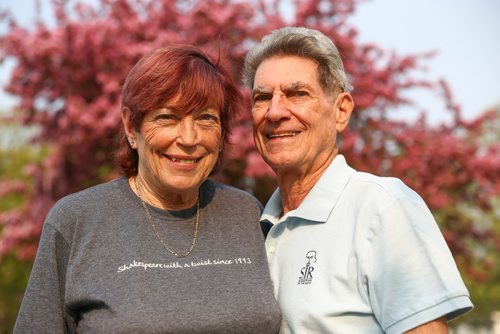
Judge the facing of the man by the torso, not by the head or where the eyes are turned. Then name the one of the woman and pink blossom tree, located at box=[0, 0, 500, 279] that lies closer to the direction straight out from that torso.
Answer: the woman

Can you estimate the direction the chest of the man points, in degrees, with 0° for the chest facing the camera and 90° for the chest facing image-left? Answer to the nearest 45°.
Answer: approximately 45°

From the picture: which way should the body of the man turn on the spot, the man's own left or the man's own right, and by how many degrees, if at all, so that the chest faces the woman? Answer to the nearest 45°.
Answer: approximately 45° to the man's own right

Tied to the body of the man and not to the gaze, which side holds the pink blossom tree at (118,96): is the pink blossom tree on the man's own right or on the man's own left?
on the man's own right
